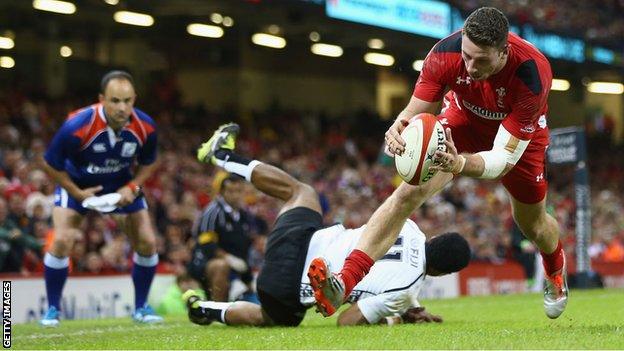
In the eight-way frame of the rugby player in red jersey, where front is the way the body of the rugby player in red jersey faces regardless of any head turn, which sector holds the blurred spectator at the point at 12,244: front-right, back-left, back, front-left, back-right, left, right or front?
right

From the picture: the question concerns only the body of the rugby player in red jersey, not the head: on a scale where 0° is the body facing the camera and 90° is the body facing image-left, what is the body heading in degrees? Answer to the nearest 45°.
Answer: approximately 45°
